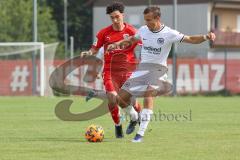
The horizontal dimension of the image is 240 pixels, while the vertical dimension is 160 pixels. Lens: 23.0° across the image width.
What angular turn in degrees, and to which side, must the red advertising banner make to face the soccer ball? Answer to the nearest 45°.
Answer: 0° — it already faces it

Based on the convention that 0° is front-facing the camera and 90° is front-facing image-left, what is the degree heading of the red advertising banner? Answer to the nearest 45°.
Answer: approximately 0°

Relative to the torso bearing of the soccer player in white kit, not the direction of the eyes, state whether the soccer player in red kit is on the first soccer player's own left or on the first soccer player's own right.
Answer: on the first soccer player's own right

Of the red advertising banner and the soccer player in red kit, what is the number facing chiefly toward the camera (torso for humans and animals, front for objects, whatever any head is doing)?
2

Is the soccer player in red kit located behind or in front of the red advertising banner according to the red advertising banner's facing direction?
in front

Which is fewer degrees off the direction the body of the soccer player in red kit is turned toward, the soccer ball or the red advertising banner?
the soccer ball

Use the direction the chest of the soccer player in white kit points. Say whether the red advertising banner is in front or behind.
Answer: behind

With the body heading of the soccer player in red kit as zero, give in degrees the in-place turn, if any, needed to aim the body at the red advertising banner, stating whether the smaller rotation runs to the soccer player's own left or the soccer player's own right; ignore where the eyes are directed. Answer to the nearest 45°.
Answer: approximately 180°

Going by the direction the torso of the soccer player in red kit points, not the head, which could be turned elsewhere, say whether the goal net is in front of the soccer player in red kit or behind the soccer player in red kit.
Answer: behind

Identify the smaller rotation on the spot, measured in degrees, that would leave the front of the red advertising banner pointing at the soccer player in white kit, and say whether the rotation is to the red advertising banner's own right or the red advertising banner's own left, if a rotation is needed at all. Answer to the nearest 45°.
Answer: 0° — it already faces them

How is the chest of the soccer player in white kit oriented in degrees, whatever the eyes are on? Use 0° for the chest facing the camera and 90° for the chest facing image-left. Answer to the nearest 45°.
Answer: approximately 45°

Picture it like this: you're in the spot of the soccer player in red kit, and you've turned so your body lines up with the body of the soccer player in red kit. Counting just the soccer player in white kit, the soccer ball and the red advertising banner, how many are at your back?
1

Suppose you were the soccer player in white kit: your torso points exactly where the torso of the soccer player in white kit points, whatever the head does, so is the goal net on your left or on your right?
on your right

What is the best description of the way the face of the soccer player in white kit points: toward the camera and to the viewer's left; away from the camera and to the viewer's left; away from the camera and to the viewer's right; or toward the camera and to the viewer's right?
toward the camera and to the viewer's left
